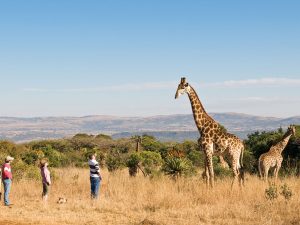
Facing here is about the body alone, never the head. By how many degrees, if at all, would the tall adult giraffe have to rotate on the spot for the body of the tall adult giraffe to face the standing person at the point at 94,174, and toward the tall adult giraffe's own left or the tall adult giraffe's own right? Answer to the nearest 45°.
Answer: approximately 45° to the tall adult giraffe's own left

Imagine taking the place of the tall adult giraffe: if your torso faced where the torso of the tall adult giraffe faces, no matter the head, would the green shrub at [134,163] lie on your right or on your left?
on your right

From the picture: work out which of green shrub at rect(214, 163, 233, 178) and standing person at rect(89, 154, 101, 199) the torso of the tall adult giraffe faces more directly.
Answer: the standing person

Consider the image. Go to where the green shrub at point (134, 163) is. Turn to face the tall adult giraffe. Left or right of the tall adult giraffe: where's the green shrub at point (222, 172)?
left

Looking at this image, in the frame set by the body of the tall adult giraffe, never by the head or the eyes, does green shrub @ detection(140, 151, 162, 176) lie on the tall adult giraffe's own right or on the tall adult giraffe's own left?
on the tall adult giraffe's own right

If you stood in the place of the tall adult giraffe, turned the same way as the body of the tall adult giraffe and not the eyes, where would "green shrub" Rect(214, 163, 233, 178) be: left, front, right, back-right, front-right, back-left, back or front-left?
right

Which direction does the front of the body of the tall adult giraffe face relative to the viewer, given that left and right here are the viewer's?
facing to the left of the viewer

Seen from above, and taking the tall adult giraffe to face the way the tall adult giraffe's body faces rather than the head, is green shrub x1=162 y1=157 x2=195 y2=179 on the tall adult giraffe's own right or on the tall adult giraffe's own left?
on the tall adult giraffe's own right
